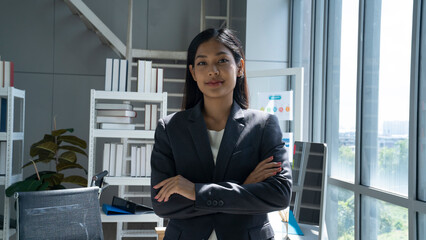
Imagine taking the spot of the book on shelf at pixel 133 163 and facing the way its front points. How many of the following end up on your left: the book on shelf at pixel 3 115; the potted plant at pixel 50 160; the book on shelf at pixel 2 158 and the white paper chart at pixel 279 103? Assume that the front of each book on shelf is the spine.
1

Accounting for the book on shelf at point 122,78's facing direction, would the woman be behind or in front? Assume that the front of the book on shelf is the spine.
in front

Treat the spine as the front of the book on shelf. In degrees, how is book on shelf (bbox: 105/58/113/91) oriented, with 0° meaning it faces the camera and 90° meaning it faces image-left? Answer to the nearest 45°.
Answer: approximately 0°
